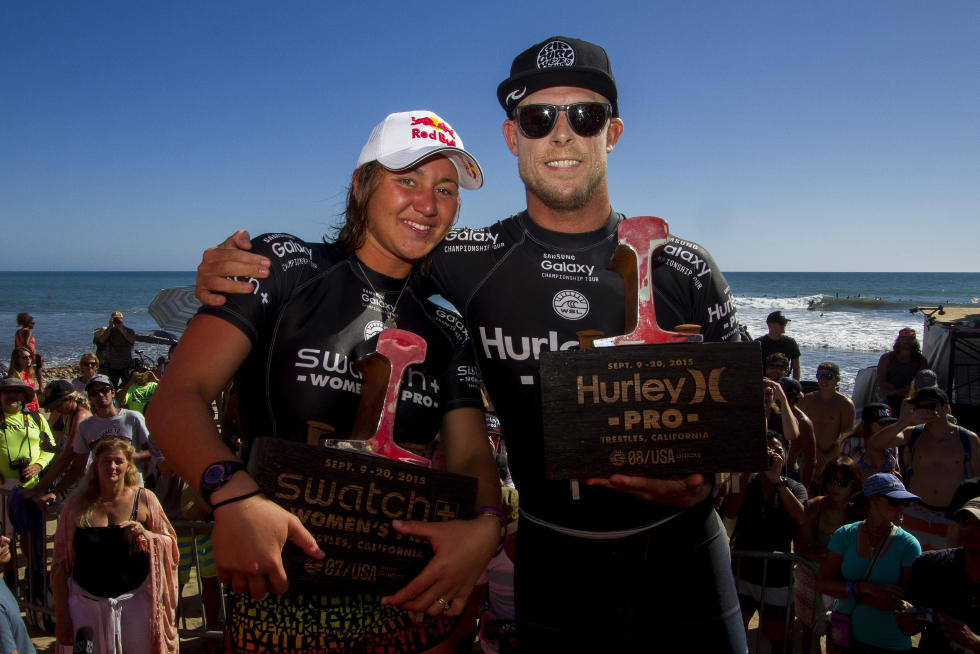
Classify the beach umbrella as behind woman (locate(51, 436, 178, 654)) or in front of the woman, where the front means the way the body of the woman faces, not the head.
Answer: behind

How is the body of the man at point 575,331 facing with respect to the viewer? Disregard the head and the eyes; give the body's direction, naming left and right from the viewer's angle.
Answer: facing the viewer

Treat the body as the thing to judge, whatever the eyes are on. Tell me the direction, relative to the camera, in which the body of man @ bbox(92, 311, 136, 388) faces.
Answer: toward the camera

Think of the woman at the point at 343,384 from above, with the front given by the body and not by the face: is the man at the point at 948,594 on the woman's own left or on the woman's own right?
on the woman's own left

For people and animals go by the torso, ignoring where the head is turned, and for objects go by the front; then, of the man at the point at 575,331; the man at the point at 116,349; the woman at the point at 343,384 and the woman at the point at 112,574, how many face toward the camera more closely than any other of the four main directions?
4

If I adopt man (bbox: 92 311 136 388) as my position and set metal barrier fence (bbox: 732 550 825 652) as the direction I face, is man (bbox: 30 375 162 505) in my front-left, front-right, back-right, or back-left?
front-right

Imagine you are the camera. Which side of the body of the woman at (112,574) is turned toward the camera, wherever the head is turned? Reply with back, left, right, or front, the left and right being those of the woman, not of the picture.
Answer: front

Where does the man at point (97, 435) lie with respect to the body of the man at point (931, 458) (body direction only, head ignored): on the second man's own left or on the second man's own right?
on the second man's own right

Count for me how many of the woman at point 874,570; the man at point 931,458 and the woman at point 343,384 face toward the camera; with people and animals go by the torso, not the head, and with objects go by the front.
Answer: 3

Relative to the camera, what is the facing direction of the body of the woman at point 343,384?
toward the camera

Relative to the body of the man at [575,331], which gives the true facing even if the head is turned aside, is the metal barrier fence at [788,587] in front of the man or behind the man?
behind

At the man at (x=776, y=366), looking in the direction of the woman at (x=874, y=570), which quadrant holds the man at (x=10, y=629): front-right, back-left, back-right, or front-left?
front-right

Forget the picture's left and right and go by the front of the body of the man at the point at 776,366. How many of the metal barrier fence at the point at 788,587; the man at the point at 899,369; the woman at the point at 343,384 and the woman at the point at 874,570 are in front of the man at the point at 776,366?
3

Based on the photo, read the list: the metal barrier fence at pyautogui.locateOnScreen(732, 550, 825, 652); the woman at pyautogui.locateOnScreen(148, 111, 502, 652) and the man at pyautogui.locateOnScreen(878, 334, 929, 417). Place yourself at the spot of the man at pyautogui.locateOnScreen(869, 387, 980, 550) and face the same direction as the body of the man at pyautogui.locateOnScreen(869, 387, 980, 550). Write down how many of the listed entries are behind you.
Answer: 1

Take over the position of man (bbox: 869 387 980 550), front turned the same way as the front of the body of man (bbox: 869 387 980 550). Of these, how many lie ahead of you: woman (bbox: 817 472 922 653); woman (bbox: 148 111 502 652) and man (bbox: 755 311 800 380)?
2
